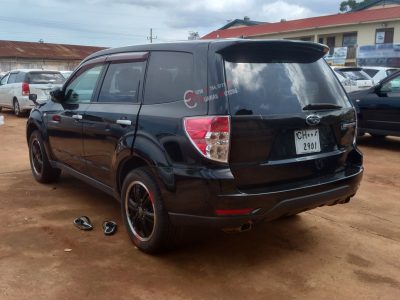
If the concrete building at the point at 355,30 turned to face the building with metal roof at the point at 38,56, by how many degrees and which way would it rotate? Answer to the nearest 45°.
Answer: approximately 45° to its right

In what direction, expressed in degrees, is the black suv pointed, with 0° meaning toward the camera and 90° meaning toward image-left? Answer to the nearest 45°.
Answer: approximately 135°

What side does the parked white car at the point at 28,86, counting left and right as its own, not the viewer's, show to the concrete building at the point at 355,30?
right

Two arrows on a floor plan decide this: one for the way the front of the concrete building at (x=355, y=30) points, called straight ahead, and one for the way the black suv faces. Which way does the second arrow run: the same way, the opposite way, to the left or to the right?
to the right

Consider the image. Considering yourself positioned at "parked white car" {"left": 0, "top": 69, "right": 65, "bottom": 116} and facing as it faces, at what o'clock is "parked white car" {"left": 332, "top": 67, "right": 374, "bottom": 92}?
"parked white car" {"left": 332, "top": 67, "right": 374, "bottom": 92} is roughly at 5 o'clock from "parked white car" {"left": 0, "top": 69, "right": 65, "bottom": 116}.

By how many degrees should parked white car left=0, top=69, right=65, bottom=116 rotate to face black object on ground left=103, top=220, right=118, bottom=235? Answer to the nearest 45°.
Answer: approximately 135° to its left

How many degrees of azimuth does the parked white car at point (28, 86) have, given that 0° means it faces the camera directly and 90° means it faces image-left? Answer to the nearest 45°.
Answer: approximately 135°

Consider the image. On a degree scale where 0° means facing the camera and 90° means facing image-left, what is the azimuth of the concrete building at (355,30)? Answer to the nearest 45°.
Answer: approximately 45°
